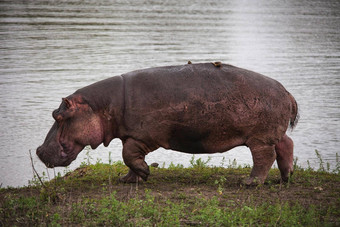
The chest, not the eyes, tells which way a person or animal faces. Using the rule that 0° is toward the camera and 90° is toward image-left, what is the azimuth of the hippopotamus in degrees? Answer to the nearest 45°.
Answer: approximately 90°
